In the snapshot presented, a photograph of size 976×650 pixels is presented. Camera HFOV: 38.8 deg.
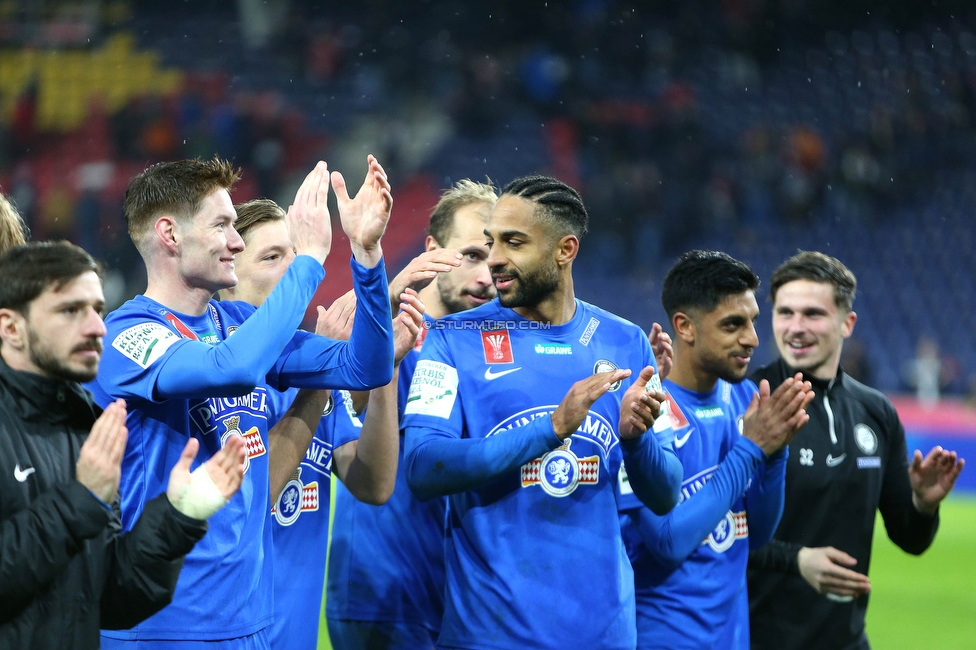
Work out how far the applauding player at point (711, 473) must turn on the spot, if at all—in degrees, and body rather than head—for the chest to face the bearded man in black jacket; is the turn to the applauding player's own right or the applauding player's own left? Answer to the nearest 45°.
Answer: approximately 90° to the applauding player's own right

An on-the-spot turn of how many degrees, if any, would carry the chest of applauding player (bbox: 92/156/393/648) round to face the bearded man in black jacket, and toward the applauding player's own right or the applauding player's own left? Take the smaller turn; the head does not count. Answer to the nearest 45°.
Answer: approximately 90° to the applauding player's own right

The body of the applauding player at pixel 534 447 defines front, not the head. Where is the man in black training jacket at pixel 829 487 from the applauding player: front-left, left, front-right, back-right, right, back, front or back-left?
back-left

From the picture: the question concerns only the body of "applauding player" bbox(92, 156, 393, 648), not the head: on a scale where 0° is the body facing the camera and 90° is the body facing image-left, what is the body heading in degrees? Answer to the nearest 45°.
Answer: approximately 315°

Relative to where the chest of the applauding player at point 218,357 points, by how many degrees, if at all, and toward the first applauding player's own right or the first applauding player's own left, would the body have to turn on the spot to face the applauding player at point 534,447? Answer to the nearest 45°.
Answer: approximately 45° to the first applauding player's own left

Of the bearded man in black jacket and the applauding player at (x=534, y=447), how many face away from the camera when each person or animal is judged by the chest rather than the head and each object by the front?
0

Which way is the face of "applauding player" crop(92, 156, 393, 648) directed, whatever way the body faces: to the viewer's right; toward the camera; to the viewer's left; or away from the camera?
to the viewer's right

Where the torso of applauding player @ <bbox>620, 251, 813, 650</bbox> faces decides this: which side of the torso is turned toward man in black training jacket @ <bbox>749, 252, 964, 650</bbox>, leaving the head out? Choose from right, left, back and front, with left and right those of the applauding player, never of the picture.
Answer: left

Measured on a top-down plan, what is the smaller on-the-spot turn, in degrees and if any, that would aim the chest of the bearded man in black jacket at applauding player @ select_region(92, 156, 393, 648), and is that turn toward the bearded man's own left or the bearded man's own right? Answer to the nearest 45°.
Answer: approximately 90° to the bearded man's own left
